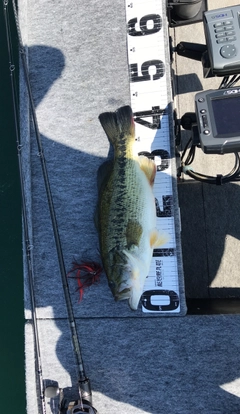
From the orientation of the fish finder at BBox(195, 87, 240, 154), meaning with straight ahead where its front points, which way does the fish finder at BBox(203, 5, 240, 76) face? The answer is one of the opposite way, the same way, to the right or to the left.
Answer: the same way
